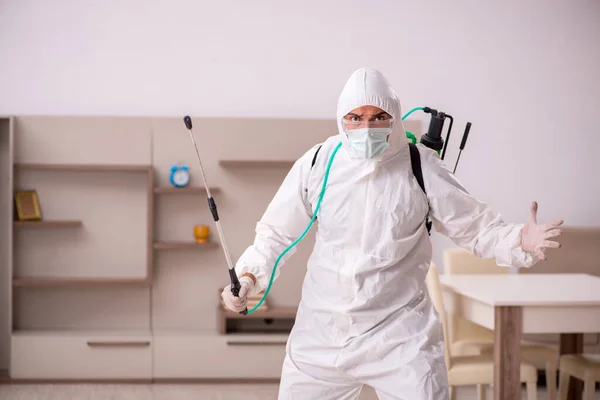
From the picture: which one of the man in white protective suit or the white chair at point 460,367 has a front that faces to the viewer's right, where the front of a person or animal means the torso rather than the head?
the white chair

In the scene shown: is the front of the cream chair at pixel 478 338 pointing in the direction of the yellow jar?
no

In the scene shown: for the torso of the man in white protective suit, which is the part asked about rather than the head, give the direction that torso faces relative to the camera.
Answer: toward the camera

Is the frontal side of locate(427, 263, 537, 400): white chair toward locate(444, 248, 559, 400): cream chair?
no

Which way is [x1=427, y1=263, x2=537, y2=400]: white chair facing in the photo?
to the viewer's right

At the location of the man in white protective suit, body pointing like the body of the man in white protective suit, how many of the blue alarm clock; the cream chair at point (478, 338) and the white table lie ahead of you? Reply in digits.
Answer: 0

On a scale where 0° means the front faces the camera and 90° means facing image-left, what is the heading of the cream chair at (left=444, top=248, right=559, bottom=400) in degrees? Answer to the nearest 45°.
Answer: approximately 315°

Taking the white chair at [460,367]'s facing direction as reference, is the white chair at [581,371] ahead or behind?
ahead

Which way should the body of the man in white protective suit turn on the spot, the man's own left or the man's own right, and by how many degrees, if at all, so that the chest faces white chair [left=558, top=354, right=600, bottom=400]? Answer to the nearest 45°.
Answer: approximately 135° to the man's own left

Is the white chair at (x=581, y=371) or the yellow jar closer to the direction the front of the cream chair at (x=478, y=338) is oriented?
the white chair

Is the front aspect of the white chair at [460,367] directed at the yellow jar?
no

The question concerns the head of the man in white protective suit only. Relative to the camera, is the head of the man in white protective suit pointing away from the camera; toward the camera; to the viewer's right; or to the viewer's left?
toward the camera

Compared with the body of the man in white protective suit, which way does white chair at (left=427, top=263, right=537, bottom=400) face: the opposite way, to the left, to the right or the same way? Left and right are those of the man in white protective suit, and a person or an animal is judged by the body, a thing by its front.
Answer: to the left
